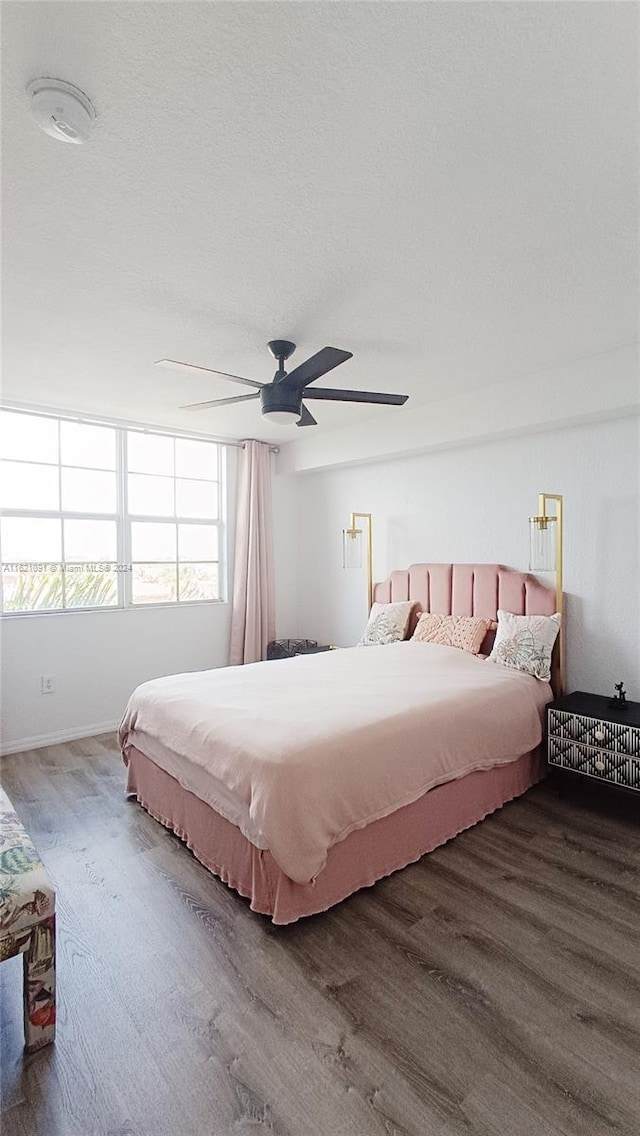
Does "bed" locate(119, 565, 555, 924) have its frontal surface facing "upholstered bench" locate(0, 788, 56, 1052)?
yes

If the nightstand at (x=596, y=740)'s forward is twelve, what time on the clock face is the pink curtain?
The pink curtain is roughly at 2 o'clock from the nightstand.

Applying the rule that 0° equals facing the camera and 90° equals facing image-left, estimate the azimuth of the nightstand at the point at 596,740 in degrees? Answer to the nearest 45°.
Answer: approximately 45°

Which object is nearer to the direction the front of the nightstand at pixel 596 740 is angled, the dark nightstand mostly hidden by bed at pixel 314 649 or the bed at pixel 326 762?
the bed

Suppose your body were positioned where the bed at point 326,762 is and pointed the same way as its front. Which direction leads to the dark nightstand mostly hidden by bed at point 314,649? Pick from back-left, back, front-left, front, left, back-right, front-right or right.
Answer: back-right

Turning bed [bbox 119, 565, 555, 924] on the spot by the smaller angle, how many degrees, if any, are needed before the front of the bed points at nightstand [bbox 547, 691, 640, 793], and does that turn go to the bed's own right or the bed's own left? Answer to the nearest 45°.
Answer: approximately 135° to the bed's own left

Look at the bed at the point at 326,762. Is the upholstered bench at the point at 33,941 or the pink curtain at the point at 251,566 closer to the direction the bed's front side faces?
the upholstered bench

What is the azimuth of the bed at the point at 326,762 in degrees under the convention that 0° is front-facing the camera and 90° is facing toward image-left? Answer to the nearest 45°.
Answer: approximately 45°

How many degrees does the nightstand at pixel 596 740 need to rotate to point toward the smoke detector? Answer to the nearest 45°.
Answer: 0° — it already faces it

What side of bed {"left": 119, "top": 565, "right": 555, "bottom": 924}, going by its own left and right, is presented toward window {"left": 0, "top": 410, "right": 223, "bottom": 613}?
right
